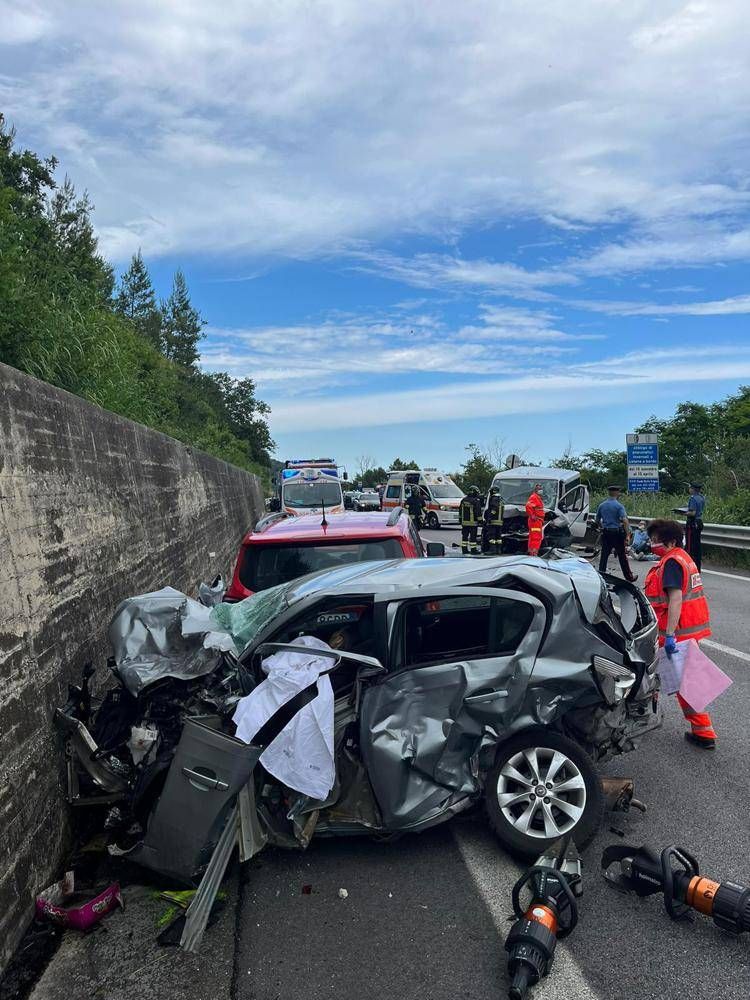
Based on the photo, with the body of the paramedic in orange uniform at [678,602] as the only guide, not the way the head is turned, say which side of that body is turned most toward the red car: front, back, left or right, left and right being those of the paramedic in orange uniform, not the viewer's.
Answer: front

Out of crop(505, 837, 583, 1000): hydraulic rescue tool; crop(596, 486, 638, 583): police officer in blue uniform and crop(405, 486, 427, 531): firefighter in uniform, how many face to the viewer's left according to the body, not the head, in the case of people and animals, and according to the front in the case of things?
0

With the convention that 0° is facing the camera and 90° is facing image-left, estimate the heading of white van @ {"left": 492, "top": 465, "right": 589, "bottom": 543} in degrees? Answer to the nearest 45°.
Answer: approximately 45°

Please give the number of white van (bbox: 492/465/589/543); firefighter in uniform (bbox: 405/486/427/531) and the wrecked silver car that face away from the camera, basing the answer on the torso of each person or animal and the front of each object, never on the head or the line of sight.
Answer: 0

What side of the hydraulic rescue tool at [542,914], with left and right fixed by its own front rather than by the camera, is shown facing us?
back

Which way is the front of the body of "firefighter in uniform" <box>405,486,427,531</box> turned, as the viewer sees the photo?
toward the camera

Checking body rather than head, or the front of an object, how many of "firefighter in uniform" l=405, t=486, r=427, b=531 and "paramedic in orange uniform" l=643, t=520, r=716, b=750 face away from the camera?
0

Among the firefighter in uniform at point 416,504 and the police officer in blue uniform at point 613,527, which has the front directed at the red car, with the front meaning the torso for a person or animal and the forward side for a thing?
the firefighter in uniform

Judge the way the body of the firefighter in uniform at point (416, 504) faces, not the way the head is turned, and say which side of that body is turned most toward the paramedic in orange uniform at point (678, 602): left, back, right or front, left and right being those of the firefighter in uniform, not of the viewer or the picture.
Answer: front

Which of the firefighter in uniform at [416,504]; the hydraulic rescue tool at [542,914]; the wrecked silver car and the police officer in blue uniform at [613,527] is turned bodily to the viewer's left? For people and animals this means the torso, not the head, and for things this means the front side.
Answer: the wrecked silver car

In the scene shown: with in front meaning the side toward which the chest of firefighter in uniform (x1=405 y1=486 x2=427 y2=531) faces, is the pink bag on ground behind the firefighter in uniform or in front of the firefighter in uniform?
in front

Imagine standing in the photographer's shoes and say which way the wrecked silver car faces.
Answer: facing to the left of the viewer
